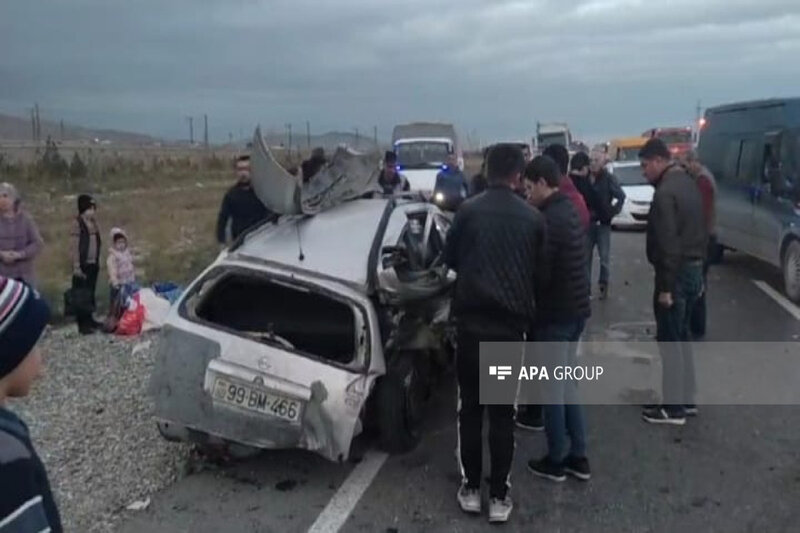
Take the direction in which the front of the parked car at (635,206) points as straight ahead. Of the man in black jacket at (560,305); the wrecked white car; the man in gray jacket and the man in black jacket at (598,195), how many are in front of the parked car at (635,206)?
4

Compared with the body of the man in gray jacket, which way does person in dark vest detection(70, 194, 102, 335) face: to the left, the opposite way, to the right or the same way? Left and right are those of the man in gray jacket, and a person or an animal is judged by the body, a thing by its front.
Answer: the opposite way

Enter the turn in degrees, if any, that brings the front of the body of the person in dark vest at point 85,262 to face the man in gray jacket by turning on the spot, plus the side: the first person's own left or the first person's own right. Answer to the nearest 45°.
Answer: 0° — they already face them

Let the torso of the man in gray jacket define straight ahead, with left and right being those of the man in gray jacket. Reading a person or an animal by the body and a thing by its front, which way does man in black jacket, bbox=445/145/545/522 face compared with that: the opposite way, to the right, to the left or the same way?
to the right

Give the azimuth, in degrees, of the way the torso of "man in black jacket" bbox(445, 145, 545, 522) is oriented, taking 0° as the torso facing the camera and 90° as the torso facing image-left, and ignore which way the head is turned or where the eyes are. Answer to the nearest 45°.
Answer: approximately 180°

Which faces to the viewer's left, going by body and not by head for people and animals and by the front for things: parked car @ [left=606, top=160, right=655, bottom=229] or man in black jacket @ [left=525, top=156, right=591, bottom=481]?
the man in black jacket

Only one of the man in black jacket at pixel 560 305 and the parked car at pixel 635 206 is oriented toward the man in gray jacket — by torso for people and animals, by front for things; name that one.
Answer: the parked car

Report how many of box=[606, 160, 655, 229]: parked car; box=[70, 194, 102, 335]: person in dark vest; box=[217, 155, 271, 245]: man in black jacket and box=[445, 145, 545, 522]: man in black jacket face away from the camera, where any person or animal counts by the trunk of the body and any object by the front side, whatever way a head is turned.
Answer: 1

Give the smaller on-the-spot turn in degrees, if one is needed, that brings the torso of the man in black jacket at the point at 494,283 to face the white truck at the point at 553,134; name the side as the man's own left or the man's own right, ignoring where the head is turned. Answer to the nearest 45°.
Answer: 0° — they already face it

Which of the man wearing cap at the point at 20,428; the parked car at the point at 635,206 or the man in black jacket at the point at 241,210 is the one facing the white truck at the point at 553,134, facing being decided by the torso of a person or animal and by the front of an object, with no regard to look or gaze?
the man wearing cap

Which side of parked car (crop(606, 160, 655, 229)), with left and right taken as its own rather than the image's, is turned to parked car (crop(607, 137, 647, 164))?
back

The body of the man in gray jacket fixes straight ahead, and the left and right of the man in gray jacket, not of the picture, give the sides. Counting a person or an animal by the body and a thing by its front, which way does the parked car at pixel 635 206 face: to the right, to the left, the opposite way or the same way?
to the left

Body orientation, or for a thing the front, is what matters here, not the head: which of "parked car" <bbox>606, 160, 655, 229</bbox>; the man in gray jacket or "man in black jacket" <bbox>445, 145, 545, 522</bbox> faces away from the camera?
the man in black jacket
